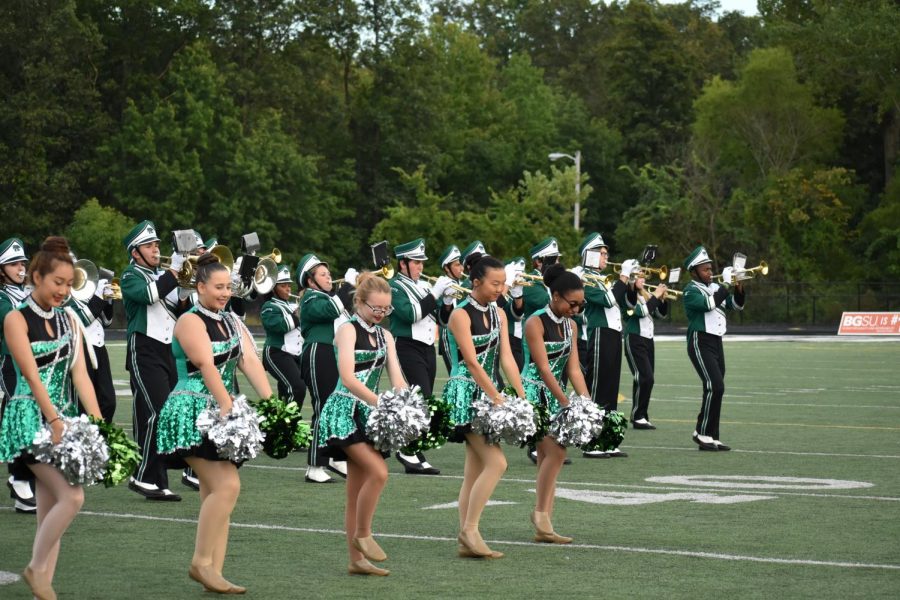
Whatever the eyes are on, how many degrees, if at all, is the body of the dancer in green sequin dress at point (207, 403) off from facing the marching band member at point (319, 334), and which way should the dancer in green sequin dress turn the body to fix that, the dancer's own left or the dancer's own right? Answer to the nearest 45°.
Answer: approximately 135° to the dancer's own left

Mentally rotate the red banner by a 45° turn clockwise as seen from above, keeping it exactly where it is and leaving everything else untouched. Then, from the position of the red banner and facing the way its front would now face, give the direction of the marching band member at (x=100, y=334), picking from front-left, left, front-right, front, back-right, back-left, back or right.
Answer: front-left

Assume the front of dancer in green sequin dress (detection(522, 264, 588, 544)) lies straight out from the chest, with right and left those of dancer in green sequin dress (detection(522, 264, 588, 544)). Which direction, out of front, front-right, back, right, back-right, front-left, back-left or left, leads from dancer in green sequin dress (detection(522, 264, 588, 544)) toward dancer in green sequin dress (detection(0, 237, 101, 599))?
right

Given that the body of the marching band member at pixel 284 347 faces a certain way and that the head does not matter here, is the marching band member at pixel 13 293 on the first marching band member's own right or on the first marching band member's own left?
on the first marching band member's own right

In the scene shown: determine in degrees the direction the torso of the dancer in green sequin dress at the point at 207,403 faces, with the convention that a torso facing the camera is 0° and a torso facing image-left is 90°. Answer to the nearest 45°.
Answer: approximately 315°

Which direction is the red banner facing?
toward the camera

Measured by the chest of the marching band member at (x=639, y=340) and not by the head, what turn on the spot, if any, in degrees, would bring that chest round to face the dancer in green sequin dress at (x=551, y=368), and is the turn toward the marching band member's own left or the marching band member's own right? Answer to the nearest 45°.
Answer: approximately 45° to the marching band member's own right

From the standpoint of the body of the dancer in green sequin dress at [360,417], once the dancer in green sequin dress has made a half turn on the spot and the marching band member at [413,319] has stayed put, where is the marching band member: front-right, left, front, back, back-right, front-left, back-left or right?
front-right
